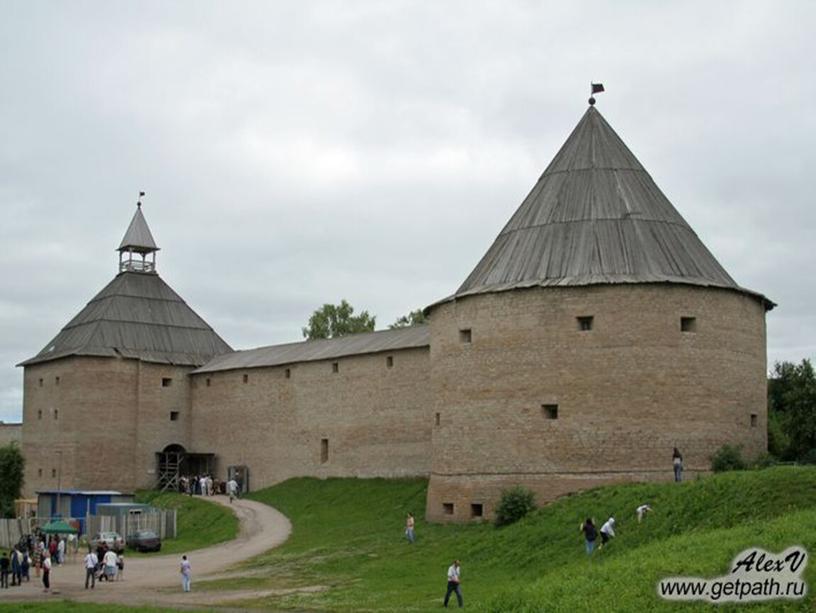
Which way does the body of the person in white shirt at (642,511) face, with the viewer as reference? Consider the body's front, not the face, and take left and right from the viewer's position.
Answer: facing to the right of the viewer

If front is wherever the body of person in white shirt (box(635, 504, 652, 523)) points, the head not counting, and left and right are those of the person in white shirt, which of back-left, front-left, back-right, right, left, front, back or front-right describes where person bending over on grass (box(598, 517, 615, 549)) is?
back-right

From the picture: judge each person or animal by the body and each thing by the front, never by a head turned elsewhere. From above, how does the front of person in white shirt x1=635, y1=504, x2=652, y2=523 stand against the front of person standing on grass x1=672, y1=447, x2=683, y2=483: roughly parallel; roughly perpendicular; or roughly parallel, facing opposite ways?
roughly perpendicular
